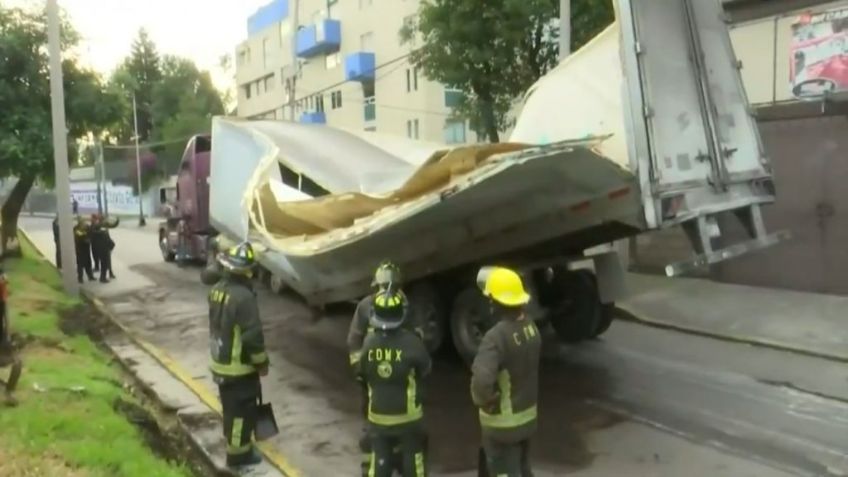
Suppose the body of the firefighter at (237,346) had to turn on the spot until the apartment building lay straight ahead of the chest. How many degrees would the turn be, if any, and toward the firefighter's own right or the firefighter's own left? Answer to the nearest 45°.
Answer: approximately 45° to the firefighter's own left

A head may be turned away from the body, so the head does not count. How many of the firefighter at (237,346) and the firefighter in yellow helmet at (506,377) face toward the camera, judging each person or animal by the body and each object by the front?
0

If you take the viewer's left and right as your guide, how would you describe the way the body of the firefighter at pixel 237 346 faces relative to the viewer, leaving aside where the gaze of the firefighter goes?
facing away from the viewer and to the right of the viewer

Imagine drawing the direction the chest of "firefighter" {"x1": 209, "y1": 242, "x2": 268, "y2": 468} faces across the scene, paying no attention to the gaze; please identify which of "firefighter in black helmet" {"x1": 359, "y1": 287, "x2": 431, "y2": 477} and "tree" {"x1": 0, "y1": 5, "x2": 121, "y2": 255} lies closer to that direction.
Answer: the tree

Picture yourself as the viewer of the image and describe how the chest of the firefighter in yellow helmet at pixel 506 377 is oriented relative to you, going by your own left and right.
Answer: facing away from the viewer and to the left of the viewer

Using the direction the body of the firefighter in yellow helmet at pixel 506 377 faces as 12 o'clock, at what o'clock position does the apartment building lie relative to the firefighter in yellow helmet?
The apartment building is roughly at 1 o'clock from the firefighter in yellow helmet.

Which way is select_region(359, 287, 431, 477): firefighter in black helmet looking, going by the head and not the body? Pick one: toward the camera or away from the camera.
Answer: away from the camera

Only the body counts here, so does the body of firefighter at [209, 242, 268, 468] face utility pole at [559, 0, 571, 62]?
yes

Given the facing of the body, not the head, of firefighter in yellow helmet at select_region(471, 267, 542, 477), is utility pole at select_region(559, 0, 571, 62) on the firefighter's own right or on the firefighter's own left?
on the firefighter's own right

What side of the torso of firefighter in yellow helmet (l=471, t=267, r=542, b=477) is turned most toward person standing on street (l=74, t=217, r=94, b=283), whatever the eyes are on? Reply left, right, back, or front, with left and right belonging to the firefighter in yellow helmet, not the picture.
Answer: front

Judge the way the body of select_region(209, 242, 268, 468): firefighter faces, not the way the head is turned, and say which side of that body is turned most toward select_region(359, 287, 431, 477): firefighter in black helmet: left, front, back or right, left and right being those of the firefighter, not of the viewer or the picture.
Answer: right

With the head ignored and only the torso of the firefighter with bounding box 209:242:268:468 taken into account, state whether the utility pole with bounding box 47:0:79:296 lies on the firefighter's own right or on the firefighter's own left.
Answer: on the firefighter's own left

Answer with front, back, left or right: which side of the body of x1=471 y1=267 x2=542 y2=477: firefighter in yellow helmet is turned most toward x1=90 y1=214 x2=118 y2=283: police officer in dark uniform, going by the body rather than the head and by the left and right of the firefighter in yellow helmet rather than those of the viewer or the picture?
front

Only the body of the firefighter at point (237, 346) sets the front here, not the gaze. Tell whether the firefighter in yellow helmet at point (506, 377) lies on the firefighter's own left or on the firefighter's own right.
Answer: on the firefighter's own right
